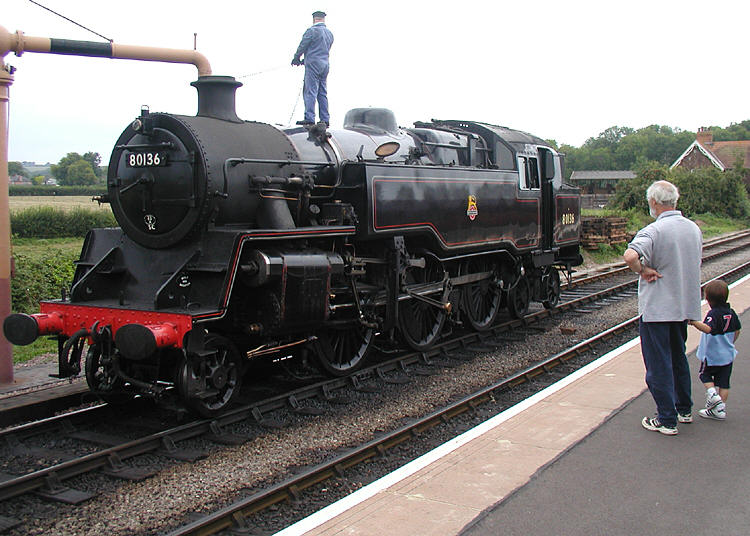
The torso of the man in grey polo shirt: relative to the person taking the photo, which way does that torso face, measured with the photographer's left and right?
facing away from the viewer and to the left of the viewer

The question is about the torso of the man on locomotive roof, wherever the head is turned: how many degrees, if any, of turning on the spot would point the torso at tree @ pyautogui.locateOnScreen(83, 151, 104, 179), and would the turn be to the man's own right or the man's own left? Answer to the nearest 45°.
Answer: approximately 45° to the man's own right

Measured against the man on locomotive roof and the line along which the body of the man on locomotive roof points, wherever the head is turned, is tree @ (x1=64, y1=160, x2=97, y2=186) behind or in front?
in front

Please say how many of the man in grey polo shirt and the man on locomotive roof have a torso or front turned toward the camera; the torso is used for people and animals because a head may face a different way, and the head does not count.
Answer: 0

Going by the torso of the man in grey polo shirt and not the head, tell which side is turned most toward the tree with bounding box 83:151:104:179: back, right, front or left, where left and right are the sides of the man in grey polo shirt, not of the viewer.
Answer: front

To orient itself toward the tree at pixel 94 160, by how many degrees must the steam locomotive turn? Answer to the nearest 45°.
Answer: approximately 135° to its right

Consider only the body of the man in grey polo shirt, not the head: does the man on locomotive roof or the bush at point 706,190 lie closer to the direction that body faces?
the man on locomotive roof

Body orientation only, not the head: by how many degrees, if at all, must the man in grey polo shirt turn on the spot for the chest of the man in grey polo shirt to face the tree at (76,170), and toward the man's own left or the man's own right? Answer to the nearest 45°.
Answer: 0° — they already face it

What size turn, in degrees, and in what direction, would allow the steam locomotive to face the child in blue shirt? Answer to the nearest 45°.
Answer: approximately 90° to its left

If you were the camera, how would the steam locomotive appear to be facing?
facing the viewer and to the left of the viewer

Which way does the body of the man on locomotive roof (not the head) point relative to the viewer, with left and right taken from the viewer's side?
facing away from the viewer and to the left of the viewer

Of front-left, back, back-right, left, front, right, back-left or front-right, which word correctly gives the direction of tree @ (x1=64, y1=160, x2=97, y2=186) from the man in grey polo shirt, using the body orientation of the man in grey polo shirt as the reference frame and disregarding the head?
front

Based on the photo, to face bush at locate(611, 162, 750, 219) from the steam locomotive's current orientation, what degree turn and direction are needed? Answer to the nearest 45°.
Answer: approximately 180°

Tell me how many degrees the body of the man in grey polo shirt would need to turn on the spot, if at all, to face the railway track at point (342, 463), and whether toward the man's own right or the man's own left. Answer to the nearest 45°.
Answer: approximately 45° to the man's own left

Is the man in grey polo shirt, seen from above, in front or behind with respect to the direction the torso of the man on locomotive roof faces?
behind

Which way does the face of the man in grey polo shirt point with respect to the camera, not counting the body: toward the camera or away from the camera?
away from the camera
